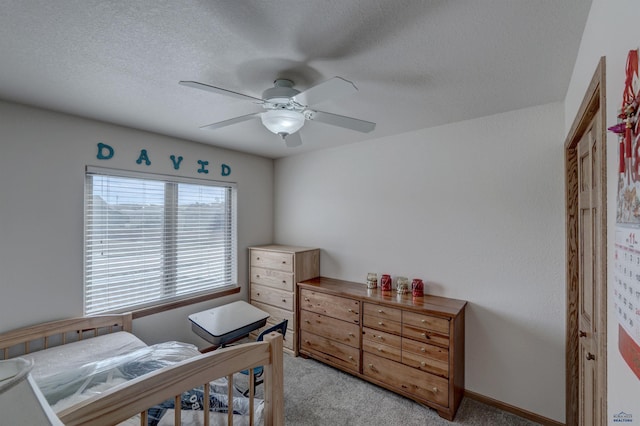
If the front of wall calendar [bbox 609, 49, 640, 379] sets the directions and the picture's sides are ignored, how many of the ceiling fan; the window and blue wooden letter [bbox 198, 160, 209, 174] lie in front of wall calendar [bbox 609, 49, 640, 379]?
3

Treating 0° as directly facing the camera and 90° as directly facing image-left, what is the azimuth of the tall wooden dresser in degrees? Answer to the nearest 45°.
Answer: approximately 45°

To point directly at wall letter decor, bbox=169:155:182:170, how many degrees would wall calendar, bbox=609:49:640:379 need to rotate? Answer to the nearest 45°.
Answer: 0° — it already faces it

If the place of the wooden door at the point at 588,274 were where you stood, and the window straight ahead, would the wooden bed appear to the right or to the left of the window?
left

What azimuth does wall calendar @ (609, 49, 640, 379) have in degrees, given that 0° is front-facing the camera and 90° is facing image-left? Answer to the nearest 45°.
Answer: approximately 90°

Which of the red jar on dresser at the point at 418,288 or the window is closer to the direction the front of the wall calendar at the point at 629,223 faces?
the window

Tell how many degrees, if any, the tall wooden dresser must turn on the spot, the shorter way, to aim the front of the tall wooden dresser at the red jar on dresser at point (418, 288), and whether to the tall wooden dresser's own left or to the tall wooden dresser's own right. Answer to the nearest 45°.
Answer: approximately 90° to the tall wooden dresser's own left

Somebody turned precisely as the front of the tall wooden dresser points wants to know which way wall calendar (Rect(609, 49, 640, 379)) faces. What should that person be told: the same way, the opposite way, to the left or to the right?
to the right
